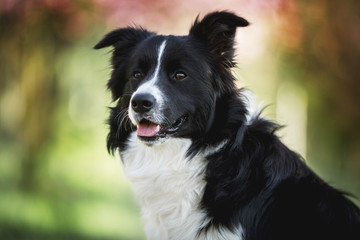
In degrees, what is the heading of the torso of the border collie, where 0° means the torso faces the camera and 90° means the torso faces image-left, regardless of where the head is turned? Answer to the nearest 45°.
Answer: approximately 45°
